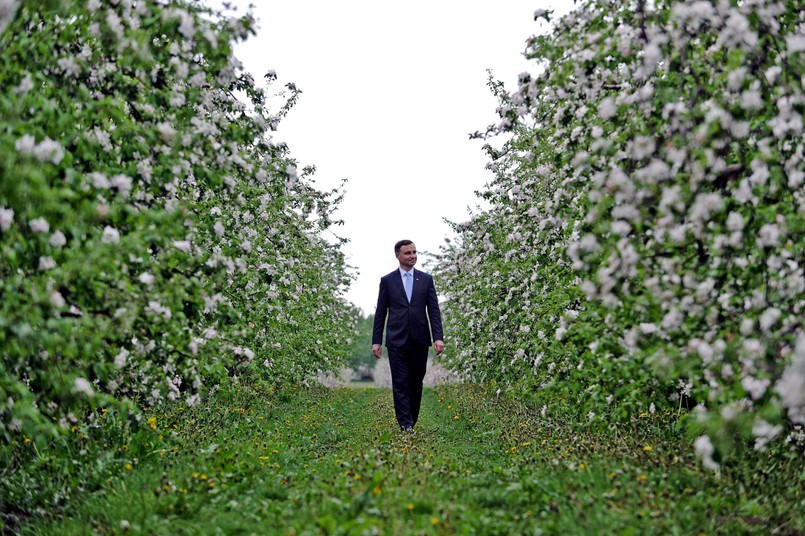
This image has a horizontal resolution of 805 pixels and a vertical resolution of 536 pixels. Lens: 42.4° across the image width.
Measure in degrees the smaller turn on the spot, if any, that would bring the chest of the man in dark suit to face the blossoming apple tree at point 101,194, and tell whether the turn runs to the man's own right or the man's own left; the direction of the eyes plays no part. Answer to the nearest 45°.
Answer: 0° — they already face it

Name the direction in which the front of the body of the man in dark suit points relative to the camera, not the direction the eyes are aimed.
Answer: toward the camera

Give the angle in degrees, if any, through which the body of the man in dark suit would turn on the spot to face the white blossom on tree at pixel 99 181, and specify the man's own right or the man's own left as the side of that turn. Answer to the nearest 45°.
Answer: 0° — they already face it

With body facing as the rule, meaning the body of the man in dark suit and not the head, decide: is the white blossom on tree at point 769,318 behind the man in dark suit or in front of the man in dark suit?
in front

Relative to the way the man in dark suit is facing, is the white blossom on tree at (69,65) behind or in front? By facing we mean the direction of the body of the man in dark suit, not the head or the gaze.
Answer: in front

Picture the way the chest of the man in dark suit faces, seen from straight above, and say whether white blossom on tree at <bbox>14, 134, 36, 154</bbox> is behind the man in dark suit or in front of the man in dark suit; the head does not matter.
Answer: in front
